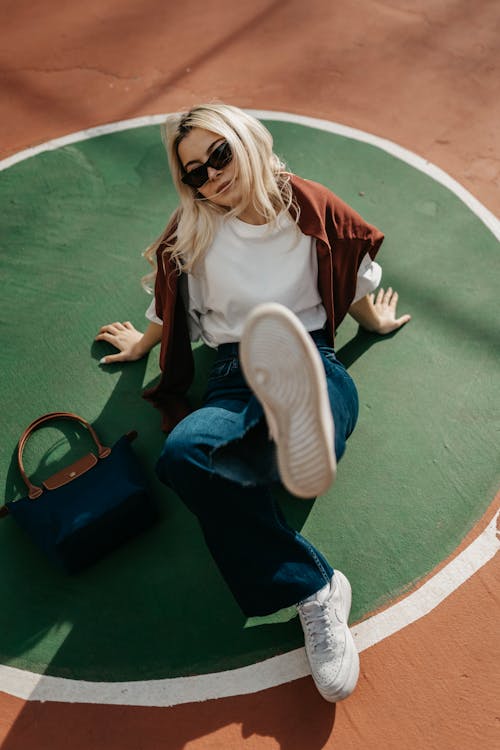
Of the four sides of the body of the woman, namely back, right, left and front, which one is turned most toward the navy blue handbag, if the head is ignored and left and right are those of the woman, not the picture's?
right

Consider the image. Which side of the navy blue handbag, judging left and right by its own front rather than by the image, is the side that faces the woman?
left

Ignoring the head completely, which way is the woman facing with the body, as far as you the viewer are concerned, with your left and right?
facing the viewer

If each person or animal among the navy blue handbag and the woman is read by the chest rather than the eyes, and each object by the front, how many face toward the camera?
2
